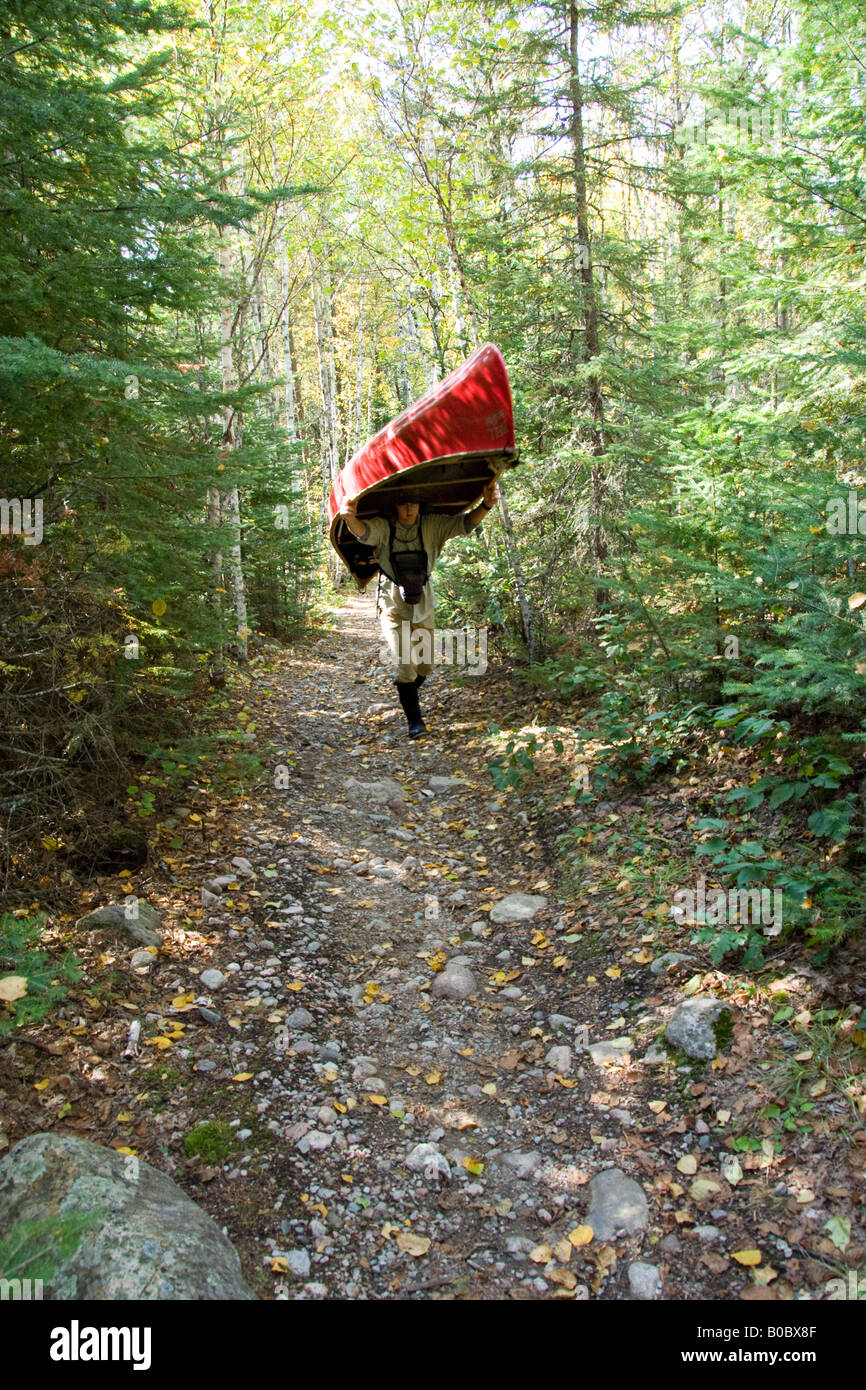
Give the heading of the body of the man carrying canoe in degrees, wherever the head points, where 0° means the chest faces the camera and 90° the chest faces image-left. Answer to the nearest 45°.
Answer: approximately 0°

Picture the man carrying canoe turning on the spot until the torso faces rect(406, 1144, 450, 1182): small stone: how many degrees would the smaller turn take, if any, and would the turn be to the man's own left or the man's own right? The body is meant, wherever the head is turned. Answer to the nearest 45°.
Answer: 0° — they already face it

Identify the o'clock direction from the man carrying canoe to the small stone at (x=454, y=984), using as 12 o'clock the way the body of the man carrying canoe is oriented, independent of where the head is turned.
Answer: The small stone is roughly at 12 o'clock from the man carrying canoe.

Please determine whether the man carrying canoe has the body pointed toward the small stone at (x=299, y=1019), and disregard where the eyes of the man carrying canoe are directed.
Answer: yes

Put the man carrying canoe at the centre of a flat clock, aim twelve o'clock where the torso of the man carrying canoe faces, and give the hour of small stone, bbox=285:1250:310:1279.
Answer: The small stone is roughly at 12 o'clock from the man carrying canoe.

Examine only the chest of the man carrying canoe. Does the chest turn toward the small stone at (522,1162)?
yes
